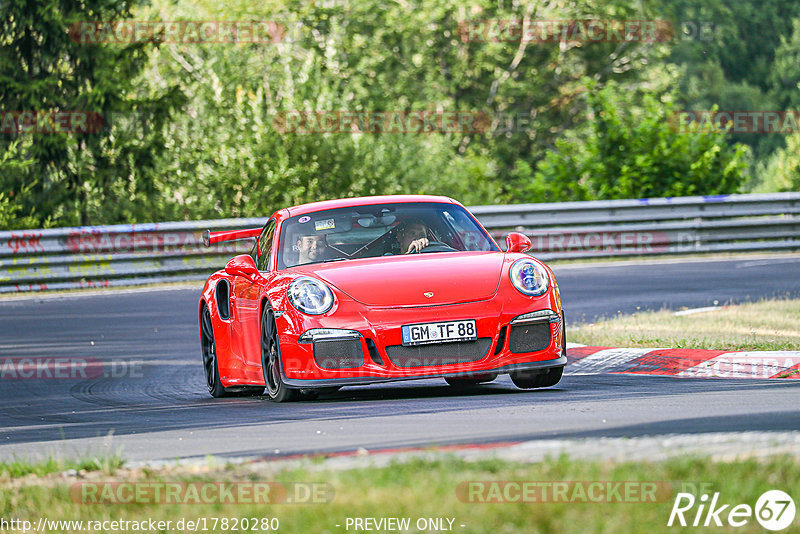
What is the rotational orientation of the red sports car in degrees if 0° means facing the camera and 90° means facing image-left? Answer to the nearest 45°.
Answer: approximately 0°

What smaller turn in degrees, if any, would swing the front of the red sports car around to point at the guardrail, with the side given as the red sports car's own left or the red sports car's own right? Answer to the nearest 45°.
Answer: approximately 180°

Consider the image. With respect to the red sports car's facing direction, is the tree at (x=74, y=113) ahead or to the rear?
to the rear
